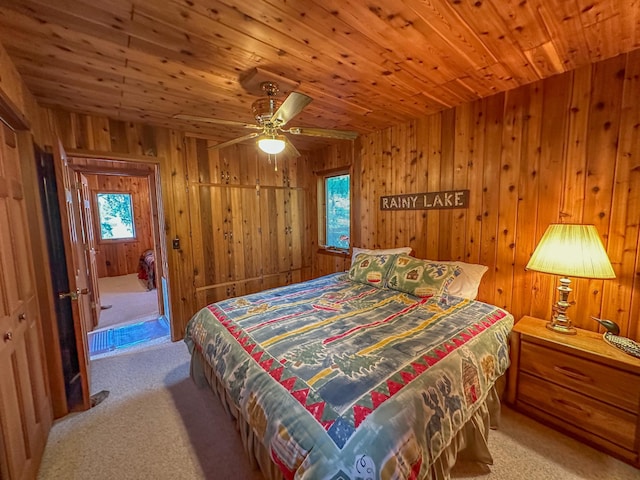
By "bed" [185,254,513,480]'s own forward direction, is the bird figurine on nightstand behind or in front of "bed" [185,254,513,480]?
behind

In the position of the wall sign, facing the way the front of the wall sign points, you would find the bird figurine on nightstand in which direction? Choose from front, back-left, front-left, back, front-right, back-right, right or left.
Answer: left

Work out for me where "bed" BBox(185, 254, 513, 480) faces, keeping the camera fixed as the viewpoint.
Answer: facing the viewer and to the left of the viewer

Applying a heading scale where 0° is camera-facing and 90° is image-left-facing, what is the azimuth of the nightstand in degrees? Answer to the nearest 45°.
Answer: approximately 45°

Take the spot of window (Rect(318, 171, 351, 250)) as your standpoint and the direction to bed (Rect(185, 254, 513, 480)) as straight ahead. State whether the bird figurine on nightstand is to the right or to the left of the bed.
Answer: left

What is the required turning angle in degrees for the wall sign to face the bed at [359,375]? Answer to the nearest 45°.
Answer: approximately 45° to its left

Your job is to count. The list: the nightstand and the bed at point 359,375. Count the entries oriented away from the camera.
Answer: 0

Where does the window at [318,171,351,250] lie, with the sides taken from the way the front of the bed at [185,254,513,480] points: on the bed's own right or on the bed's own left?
on the bed's own right

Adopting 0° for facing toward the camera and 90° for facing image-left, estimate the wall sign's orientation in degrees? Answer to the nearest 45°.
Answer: approximately 45°
